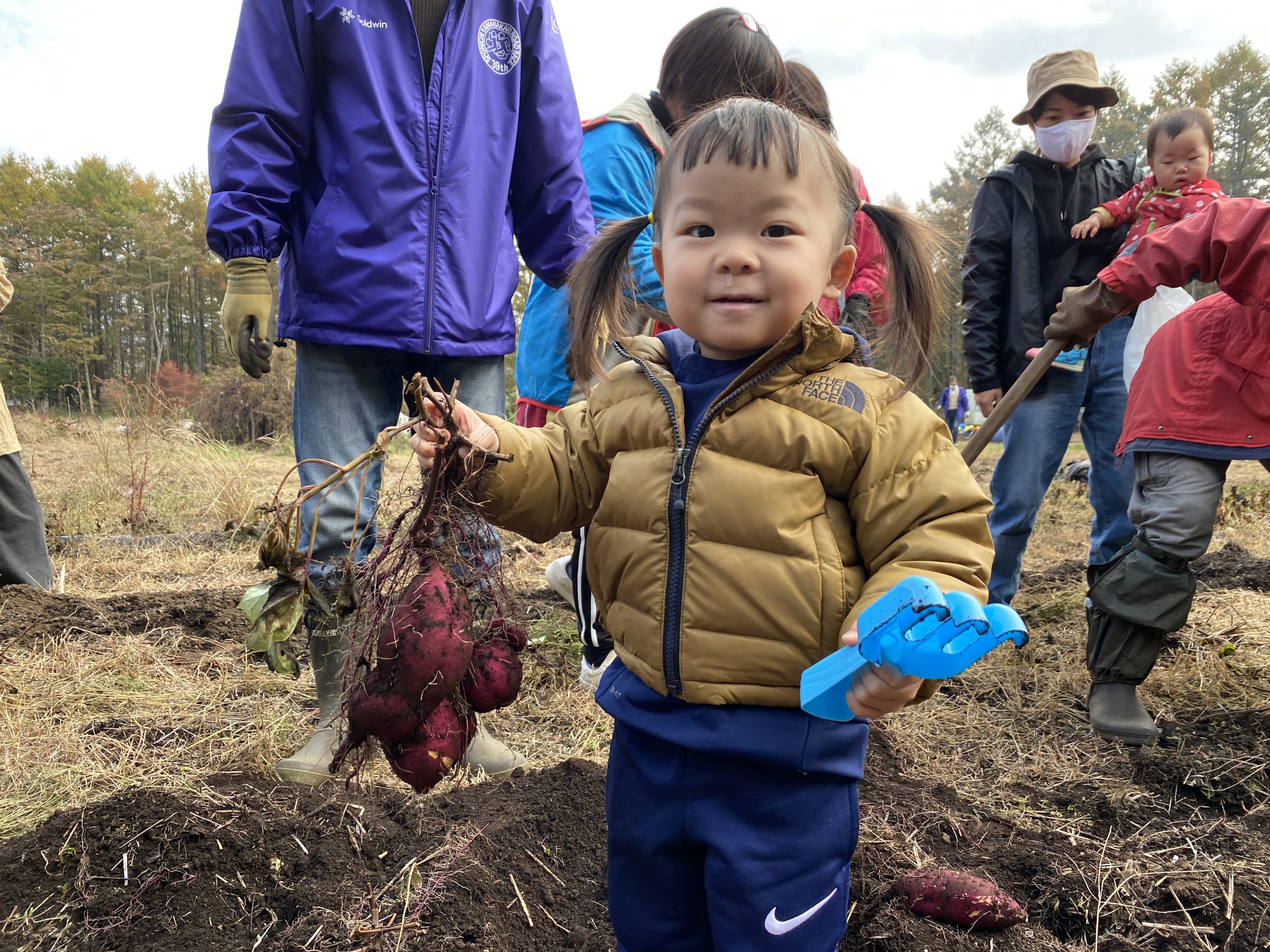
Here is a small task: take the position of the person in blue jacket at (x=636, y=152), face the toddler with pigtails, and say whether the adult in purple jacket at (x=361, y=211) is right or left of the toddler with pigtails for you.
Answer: right

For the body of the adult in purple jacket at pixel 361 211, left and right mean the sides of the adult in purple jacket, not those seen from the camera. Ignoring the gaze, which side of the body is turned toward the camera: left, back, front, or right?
front

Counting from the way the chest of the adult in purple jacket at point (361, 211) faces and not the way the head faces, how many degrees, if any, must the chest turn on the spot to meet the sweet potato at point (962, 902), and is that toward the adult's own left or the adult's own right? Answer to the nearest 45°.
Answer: approximately 45° to the adult's own left

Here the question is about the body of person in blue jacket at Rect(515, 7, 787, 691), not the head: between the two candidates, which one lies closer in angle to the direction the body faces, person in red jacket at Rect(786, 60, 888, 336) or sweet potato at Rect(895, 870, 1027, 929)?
the person in red jacket

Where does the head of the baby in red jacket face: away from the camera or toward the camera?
toward the camera

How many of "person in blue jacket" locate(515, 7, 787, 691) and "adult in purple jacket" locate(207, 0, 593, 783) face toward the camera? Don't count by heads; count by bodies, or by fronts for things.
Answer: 1

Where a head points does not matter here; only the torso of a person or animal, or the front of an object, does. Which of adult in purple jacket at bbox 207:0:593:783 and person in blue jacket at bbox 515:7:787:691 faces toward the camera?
the adult in purple jacket

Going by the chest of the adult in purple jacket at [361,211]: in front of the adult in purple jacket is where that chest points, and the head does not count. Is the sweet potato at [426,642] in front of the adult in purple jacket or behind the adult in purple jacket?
in front

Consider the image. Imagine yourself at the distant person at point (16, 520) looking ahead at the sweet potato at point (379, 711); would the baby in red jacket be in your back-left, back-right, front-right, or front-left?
front-left

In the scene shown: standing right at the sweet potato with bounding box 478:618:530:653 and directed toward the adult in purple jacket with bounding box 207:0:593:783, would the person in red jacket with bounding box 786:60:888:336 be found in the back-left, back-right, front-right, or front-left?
front-right
